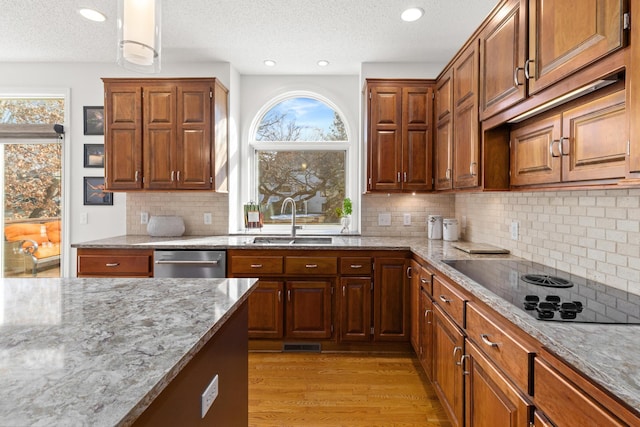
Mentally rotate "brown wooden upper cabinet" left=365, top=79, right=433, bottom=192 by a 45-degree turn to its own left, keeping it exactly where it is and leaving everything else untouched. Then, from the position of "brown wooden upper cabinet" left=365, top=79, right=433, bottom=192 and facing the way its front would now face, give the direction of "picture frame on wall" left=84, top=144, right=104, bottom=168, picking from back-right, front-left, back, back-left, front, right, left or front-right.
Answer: back-right

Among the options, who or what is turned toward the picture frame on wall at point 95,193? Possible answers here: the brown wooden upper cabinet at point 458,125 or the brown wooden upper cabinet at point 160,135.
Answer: the brown wooden upper cabinet at point 458,125

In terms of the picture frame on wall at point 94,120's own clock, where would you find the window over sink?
The window over sink is roughly at 10 o'clock from the picture frame on wall.

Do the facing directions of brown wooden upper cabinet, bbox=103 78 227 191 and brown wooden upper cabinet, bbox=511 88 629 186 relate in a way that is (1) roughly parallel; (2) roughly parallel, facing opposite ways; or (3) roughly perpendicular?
roughly perpendicular

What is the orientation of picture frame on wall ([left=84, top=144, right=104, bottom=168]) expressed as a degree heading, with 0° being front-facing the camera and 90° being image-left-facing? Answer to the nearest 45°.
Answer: approximately 0°

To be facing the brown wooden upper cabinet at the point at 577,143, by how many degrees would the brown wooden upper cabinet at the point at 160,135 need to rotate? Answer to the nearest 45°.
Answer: approximately 45° to its left

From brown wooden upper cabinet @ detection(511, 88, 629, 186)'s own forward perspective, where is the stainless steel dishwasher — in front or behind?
in front

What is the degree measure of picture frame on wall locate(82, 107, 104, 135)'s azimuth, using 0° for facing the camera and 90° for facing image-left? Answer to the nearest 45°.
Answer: approximately 0°

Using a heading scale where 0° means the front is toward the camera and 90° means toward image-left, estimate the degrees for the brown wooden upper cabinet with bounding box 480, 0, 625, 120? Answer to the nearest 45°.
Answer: approximately 45°

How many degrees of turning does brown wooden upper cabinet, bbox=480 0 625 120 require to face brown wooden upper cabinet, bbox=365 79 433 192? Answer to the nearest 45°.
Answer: approximately 90° to its right
